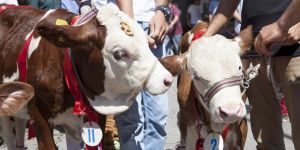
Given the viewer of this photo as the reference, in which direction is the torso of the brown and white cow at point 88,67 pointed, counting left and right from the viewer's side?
facing to the right of the viewer

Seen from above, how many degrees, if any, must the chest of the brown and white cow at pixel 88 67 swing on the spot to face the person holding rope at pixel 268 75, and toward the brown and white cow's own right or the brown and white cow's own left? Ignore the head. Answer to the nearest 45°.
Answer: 0° — it already faces them

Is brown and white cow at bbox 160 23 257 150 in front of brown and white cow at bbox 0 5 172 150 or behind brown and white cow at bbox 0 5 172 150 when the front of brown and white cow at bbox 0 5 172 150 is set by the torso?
in front
